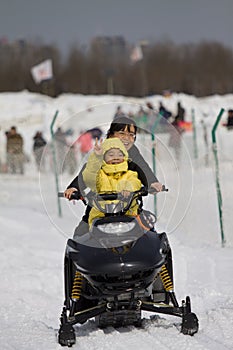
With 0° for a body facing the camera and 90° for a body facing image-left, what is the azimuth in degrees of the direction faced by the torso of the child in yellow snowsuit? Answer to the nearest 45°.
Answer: approximately 0°

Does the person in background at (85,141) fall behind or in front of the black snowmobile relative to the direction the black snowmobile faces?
behind

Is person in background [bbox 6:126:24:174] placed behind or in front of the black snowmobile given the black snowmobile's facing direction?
behind

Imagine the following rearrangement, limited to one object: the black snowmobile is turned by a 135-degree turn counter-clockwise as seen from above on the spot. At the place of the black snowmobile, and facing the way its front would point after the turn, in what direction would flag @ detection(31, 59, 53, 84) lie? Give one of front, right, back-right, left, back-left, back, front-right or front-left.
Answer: front-left

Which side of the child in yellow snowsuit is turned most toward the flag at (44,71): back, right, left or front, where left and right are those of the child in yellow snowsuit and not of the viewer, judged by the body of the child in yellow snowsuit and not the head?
back

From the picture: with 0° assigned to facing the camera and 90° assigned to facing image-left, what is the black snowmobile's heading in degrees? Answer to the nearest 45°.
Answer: approximately 0°

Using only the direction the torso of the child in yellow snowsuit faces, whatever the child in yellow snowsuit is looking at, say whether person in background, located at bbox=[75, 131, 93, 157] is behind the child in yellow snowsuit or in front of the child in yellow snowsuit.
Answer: behind

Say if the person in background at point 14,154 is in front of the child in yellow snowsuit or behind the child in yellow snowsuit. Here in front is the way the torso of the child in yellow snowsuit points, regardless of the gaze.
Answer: behind
